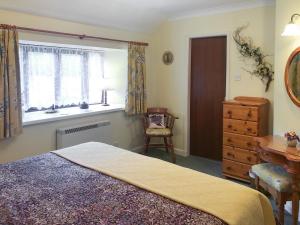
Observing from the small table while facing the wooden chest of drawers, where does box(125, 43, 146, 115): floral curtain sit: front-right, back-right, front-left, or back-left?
front-left

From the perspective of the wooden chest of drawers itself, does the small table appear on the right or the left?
on its left

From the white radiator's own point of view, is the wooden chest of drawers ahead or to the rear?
ahead

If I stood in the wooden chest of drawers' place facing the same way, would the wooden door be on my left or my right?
on my right

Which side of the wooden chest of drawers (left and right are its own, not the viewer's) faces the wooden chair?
right

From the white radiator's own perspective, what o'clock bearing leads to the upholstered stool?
The upholstered stool is roughly at 12 o'clock from the white radiator.

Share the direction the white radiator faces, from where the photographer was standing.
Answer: facing the viewer and to the right of the viewer

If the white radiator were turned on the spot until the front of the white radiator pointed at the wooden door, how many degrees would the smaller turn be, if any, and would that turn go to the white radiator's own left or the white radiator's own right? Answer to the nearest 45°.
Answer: approximately 45° to the white radiator's own left

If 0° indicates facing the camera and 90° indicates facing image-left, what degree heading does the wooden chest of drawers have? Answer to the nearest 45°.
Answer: approximately 45°

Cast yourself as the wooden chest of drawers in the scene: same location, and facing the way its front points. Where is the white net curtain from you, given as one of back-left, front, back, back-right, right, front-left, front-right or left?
front-right

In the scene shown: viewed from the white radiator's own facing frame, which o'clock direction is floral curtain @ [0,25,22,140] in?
The floral curtain is roughly at 3 o'clock from the white radiator.

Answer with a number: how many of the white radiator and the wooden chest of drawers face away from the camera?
0
